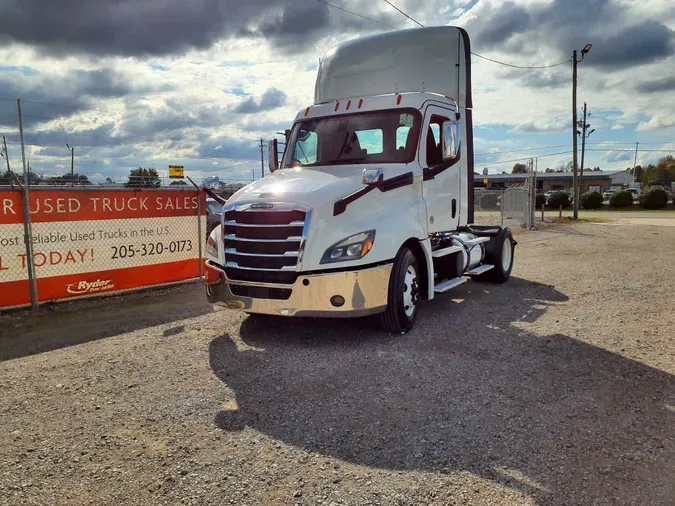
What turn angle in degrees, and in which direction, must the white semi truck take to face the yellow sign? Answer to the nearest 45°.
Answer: approximately 90° to its right

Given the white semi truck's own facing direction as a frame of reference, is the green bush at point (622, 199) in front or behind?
behind

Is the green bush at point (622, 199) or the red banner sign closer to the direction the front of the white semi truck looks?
the red banner sign

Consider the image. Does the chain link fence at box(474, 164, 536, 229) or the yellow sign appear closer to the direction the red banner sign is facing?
the chain link fence

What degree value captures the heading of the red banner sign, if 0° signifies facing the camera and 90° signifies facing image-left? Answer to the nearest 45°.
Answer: approximately 315°

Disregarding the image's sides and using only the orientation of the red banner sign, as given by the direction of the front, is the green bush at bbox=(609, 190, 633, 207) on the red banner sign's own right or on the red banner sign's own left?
on the red banner sign's own left

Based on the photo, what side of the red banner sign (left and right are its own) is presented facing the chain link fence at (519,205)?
left

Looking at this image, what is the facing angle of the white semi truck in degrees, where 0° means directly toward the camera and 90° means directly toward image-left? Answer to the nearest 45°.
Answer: approximately 45°

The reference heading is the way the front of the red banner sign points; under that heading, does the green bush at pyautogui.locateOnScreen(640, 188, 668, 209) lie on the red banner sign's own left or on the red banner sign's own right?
on the red banner sign's own left

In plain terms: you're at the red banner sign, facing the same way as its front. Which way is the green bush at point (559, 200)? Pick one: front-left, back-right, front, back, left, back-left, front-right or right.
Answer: left

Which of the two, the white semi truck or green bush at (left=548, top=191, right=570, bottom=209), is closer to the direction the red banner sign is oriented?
the white semi truck

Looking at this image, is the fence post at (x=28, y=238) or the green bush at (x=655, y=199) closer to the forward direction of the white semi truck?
the fence post
